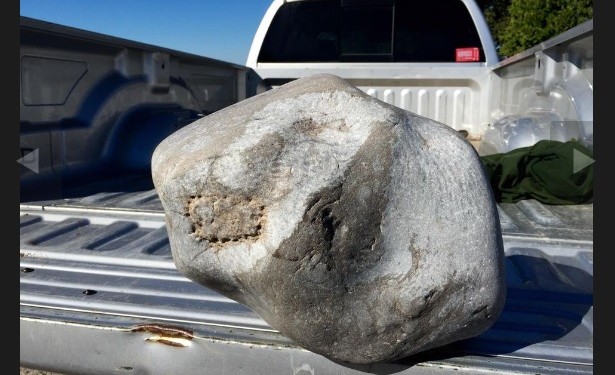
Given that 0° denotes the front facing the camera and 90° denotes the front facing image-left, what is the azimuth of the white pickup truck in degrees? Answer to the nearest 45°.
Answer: approximately 180°
